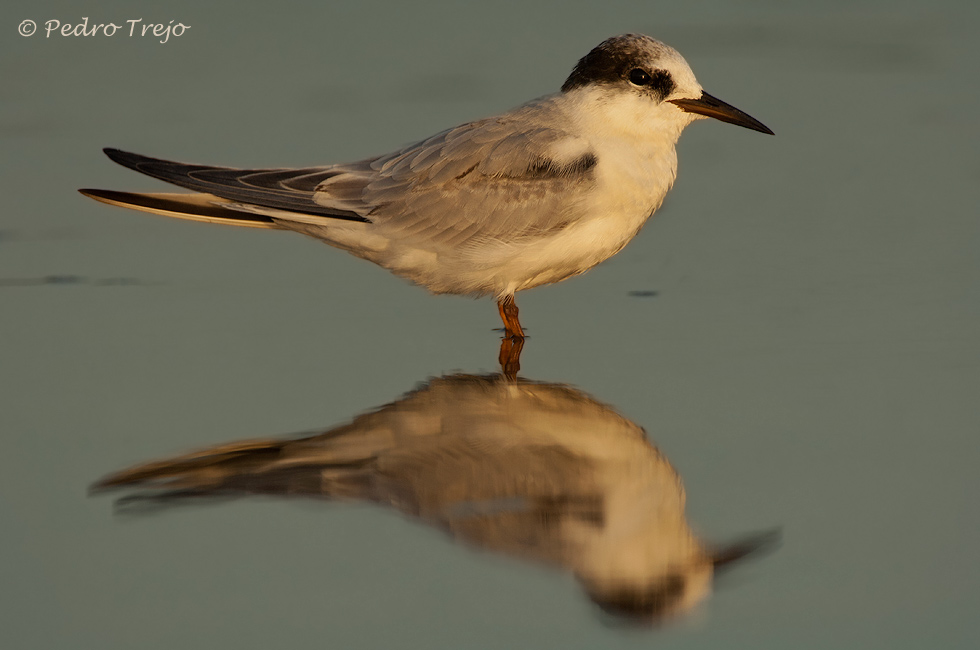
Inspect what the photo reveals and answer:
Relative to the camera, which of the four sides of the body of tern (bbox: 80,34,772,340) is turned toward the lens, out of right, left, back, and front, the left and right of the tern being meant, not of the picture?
right
